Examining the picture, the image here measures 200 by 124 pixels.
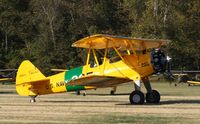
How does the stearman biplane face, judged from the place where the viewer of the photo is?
facing the viewer and to the right of the viewer
